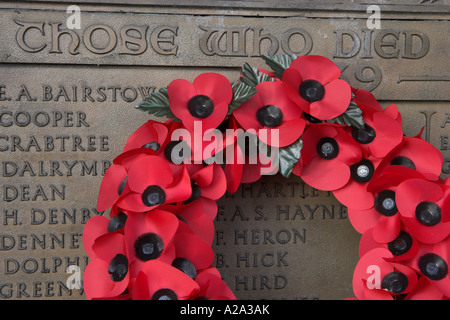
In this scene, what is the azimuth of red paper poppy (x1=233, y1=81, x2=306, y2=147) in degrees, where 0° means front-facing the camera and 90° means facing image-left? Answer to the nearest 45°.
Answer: approximately 0°

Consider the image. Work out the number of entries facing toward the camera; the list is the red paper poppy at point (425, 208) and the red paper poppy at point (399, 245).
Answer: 2

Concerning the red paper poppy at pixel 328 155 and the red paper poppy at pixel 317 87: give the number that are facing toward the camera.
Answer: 2

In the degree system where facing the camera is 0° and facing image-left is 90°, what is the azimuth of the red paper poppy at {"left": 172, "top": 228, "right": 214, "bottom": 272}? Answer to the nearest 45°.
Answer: approximately 0°

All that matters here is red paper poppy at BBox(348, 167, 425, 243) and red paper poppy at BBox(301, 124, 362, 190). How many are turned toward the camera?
2
